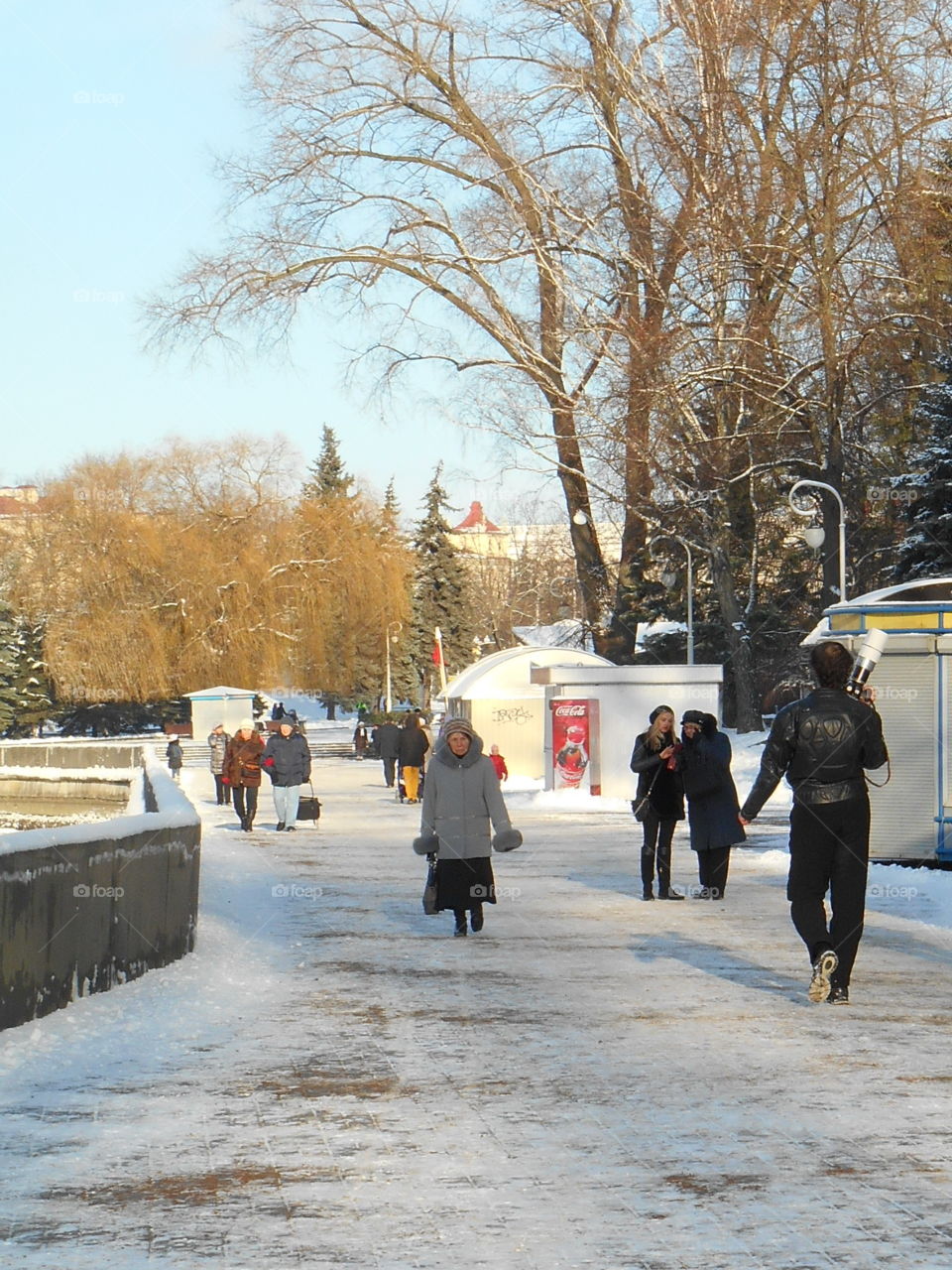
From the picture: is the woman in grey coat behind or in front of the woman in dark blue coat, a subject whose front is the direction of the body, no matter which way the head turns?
in front

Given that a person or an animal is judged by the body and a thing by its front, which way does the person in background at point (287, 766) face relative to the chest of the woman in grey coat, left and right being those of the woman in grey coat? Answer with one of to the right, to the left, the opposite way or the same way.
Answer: the same way

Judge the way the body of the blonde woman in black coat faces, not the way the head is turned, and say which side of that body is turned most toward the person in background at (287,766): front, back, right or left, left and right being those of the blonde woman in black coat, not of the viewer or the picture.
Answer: back

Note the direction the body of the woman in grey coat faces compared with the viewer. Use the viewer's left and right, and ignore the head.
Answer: facing the viewer

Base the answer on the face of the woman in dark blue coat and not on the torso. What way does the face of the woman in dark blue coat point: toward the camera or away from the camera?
toward the camera

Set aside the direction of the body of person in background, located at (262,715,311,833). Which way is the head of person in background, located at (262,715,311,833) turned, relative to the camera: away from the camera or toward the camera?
toward the camera

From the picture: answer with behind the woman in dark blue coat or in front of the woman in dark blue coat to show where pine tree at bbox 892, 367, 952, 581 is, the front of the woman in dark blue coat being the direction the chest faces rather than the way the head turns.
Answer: behind

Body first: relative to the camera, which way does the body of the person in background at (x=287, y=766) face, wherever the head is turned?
toward the camera

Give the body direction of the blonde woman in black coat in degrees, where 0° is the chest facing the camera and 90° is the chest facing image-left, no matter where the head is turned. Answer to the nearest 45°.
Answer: approximately 315°

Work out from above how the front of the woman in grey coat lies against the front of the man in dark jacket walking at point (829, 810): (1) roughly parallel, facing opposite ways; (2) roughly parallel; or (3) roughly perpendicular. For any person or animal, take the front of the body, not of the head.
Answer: roughly parallel, facing opposite ways

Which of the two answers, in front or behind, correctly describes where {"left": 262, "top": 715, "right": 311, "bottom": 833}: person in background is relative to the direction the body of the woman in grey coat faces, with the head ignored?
behind

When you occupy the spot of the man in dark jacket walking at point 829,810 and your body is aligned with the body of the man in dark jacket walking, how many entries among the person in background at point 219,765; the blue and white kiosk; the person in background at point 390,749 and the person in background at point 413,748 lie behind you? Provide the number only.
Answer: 0

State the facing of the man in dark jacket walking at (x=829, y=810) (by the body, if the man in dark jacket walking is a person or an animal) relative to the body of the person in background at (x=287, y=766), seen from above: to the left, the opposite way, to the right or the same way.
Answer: the opposite way

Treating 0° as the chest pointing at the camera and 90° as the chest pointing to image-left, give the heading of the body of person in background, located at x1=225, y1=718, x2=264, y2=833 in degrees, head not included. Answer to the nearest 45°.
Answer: approximately 0°

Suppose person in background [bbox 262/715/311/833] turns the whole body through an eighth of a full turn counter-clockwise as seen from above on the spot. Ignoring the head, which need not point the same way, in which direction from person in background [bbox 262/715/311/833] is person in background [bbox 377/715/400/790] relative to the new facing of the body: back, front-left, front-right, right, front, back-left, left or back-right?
back-left

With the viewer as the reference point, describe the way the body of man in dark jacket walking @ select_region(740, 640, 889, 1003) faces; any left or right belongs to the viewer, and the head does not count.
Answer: facing away from the viewer

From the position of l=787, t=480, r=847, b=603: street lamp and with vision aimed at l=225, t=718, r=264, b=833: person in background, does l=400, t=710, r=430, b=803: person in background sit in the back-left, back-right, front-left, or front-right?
front-right

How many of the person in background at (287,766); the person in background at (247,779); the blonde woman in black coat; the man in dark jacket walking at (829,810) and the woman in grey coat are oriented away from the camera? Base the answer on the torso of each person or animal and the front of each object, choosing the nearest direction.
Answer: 1

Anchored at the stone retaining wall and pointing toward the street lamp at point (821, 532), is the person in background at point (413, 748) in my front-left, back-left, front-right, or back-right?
front-left
